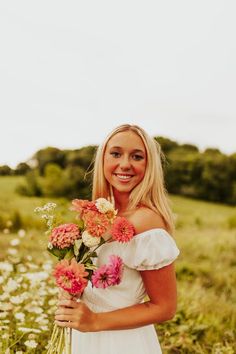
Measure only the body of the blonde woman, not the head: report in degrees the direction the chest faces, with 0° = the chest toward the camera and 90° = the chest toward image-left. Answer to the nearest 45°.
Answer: approximately 45°

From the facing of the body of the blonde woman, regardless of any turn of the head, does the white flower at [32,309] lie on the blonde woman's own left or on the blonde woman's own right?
on the blonde woman's own right
